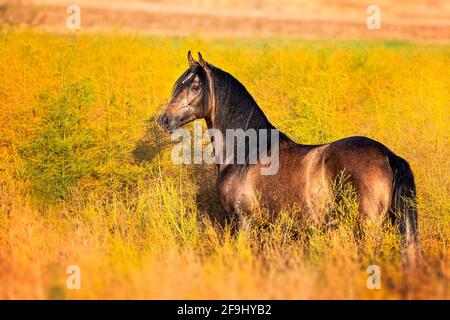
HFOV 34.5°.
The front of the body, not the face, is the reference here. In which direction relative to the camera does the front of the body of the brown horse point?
to the viewer's left
